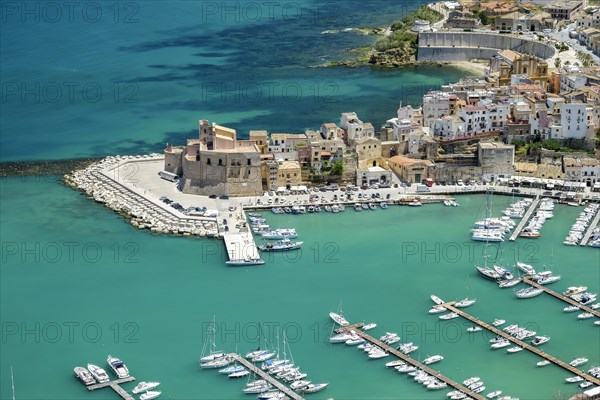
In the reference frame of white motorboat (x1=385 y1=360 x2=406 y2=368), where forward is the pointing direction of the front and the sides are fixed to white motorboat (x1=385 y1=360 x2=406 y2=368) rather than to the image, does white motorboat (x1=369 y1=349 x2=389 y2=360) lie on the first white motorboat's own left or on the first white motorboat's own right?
on the first white motorboat's own right

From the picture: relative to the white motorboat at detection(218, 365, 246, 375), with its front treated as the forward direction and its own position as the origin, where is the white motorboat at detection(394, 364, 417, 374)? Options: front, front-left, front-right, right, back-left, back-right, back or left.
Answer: back-left

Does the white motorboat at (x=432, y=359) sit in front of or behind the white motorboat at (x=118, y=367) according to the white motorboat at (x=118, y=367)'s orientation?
behind

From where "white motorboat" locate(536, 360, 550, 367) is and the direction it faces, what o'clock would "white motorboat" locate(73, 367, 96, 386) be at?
"white motorboat" locate(73, 367, 96, 386) is roughly at 1 o'clock from "white motorboat" locate(536, 360, 550, 367).

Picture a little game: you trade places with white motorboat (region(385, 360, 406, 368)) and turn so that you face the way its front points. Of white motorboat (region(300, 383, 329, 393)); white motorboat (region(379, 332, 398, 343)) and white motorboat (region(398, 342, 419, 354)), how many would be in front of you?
1
